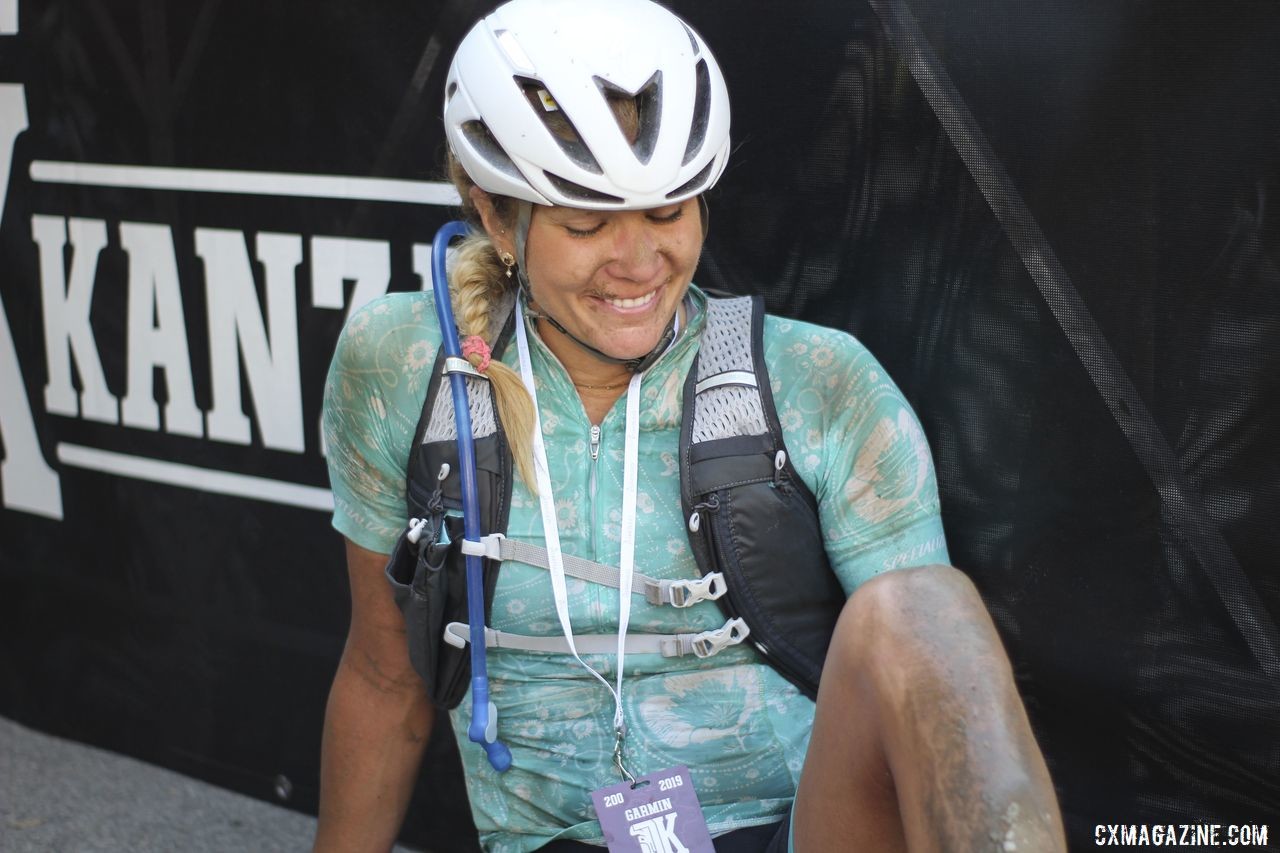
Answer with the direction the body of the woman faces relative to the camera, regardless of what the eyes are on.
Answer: toward the camera
